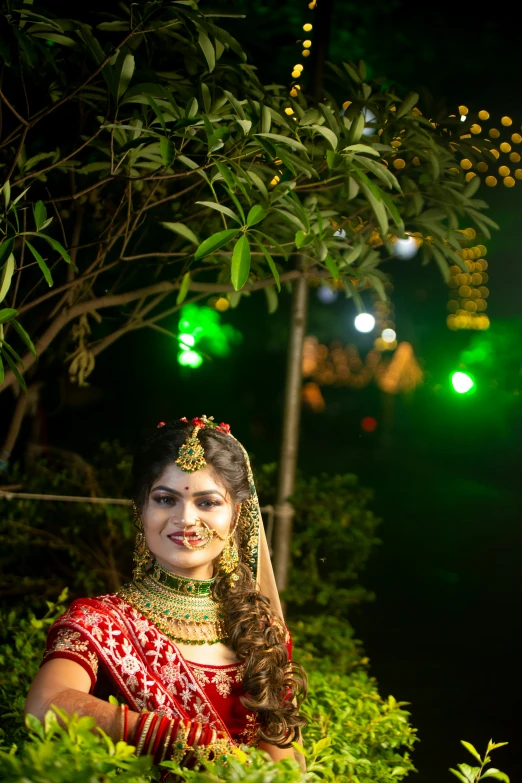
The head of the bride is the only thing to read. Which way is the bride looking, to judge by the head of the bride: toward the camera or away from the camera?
toward the camera

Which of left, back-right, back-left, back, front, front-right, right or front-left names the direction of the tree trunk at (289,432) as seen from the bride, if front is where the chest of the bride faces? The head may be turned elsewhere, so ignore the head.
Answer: back

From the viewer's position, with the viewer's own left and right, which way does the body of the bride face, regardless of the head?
facing the viewer

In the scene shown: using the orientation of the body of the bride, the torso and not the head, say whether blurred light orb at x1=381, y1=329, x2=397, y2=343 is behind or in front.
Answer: behind
